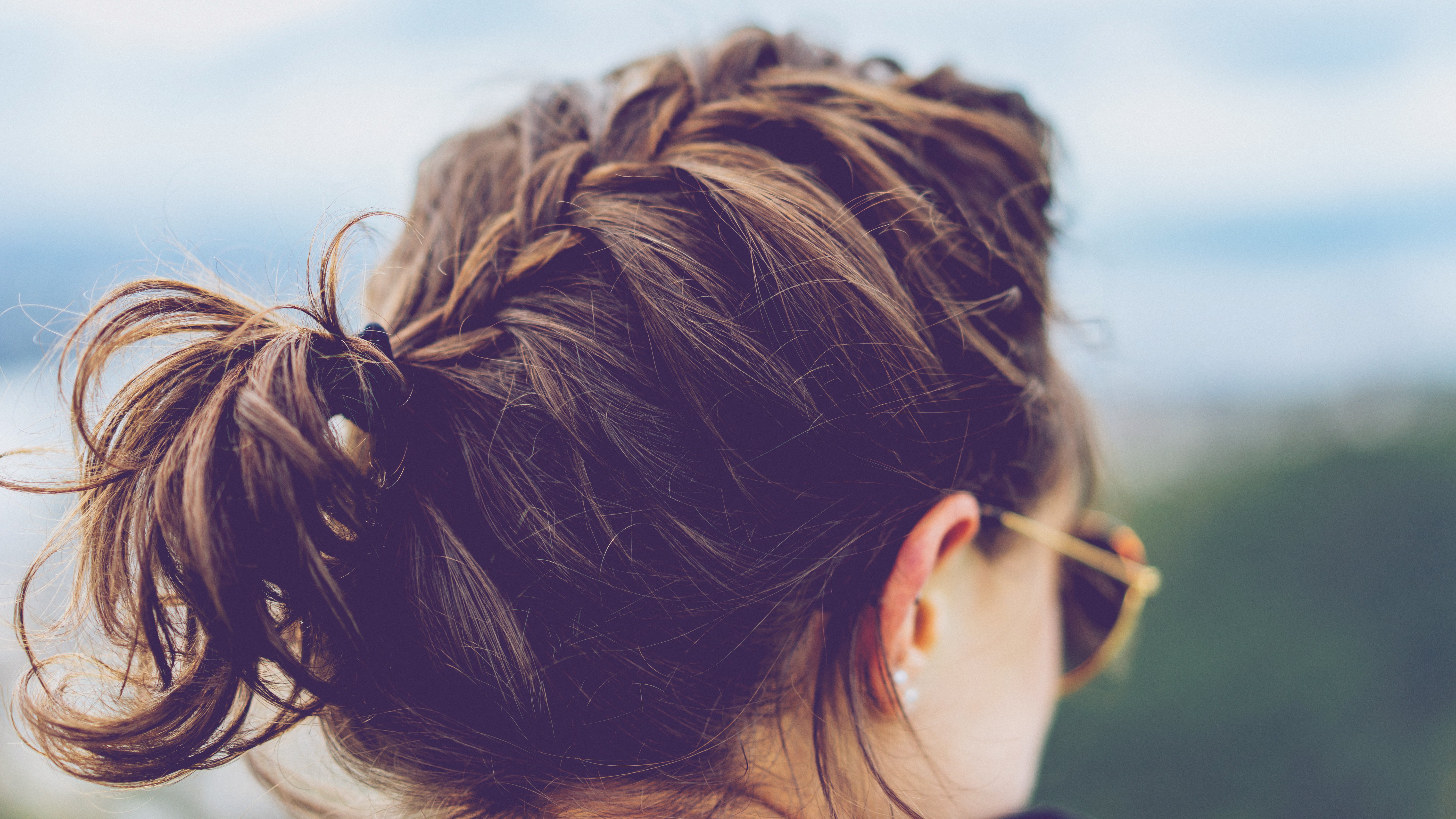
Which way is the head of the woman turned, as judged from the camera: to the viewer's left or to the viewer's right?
to the viewer's right

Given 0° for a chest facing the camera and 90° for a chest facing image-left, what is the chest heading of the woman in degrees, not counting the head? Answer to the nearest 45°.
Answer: approximately 225°
